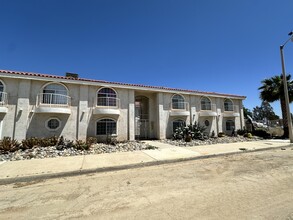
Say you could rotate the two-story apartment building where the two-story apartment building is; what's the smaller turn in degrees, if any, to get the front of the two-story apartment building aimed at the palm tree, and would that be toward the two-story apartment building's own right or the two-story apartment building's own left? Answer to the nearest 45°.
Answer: approximately 45° to the two-story apartment building's own left

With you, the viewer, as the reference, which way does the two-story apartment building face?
facing the viewer and to the right of the viewer

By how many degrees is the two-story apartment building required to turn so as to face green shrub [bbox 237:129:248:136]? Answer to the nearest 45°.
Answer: approximately 45° to its left

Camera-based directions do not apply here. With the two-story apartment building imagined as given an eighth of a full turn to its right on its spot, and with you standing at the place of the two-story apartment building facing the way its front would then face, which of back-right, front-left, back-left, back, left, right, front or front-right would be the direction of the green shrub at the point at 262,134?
left
